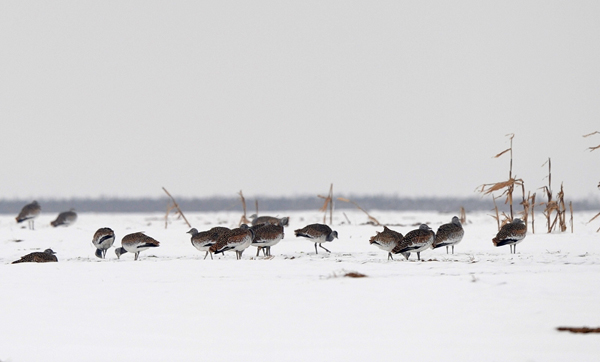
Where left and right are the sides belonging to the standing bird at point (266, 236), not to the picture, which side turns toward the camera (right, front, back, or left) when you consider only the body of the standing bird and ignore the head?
right

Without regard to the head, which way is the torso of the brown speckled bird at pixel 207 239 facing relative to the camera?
to the viewer's left

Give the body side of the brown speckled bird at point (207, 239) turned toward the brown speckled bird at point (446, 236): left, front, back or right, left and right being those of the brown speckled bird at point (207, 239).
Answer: back

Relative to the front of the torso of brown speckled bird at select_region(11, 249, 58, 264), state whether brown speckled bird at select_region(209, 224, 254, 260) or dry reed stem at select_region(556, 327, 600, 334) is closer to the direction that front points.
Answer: the brown speckled bird

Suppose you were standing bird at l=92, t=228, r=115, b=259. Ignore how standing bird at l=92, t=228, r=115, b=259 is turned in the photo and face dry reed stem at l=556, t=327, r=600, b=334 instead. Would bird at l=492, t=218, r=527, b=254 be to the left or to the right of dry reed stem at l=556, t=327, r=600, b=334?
left

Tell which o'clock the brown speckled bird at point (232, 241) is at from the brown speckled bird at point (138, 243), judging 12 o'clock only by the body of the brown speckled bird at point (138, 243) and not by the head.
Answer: the brown speckled bird at point (232, 241) is roughly at 7 o'clock from the brown speckled bird at point (138, 243).

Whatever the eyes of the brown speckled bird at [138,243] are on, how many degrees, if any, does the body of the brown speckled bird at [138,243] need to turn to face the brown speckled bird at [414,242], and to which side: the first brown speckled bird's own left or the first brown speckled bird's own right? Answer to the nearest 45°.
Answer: approximately 135° to the first brown speckled bird's own left

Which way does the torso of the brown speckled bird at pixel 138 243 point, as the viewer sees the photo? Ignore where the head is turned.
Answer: to the viewer's left

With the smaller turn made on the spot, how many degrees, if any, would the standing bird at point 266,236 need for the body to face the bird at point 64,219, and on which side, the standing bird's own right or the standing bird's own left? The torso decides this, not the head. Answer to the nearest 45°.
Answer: approximately 135° to the standing bird's own left

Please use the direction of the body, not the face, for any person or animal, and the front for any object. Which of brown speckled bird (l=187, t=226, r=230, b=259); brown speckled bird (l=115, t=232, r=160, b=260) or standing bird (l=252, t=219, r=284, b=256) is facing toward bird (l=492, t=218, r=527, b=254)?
the standing bird

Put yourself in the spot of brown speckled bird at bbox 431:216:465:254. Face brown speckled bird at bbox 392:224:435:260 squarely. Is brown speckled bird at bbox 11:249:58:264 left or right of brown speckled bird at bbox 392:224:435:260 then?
right
